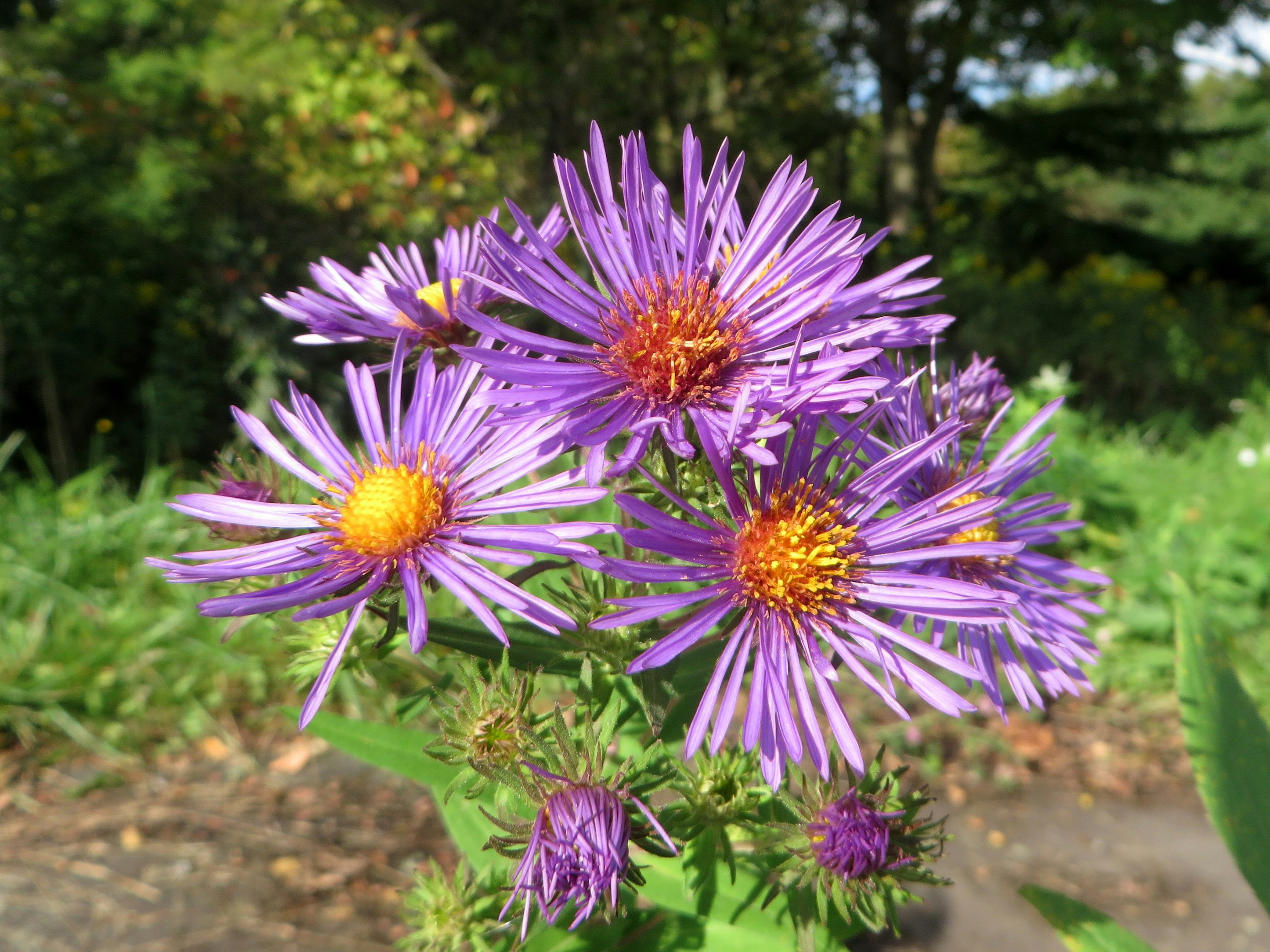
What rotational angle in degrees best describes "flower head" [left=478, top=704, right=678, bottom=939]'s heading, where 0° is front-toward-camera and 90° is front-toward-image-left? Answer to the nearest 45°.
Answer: approximately 0°

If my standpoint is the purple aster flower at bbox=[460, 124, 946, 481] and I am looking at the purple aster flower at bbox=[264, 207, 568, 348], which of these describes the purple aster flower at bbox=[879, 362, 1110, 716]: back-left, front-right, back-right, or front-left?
back-right
